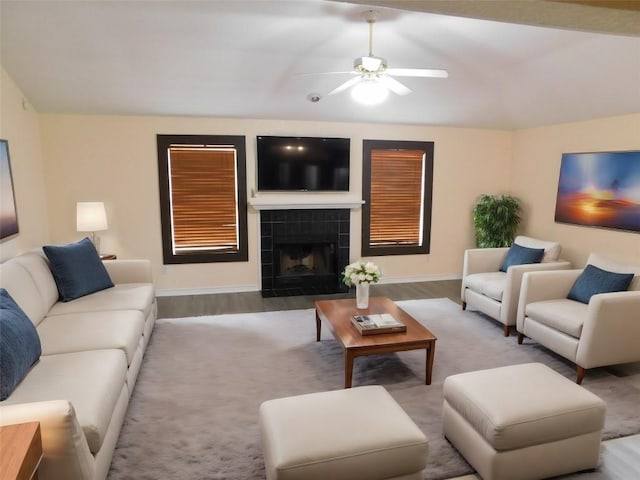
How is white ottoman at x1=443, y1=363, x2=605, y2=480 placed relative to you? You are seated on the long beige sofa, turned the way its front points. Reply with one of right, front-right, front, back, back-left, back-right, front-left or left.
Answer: front-right

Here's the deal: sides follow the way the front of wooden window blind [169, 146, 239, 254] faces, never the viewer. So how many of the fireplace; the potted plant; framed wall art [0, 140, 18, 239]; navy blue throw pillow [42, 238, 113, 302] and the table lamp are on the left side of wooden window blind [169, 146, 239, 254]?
2

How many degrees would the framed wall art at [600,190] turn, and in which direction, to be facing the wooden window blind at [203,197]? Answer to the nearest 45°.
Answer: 0° — it already faces it

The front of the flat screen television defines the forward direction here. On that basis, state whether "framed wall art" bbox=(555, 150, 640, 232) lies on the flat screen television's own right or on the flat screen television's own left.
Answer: on the flat screen television's own left

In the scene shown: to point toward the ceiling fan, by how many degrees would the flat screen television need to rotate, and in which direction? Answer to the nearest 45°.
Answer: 0° — it already faces it

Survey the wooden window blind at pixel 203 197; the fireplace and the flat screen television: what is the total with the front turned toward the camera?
3

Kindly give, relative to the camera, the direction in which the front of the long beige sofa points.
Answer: facing to the right of the viewer

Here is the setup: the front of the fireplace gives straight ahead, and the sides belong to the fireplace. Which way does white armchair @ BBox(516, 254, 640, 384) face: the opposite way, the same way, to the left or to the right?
to the right

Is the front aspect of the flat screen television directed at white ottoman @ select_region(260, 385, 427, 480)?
yes

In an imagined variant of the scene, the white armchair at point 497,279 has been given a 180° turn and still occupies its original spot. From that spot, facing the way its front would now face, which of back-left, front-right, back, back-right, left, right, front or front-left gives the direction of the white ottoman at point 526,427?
back-right

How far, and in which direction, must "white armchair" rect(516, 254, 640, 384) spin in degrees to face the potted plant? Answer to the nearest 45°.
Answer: approximately 90° to its right

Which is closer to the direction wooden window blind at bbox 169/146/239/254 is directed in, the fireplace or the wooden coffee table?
the wooden coffee table

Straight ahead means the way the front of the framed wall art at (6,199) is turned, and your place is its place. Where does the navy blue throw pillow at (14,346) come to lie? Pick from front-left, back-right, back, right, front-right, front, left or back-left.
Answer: front-right

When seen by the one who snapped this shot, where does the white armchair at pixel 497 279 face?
facing the viewer and to the left of the viewer

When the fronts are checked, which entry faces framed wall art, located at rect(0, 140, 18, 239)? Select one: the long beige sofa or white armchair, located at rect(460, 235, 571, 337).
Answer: the white armchair

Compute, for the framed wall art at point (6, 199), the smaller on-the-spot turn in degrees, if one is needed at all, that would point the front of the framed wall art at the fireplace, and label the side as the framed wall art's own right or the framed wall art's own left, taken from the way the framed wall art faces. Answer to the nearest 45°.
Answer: approximately 45° to the framed wall art's own left

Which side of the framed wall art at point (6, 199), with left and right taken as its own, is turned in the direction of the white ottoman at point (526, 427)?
front

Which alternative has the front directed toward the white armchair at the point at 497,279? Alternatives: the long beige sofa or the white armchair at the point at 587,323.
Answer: the long beige sofa

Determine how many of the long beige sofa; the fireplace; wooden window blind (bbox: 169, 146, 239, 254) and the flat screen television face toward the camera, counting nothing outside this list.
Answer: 3
